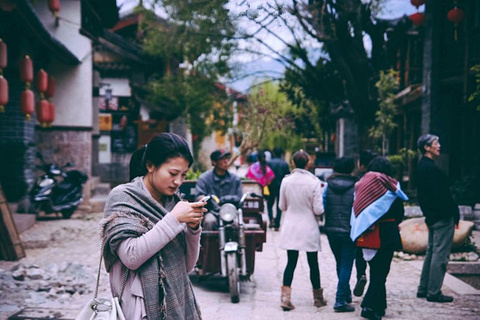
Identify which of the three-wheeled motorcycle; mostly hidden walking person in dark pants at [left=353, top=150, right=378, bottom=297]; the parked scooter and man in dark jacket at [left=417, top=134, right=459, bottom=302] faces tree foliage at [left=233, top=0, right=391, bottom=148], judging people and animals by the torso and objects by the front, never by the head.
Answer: mostly hidden walking person in dark pants at [left=353, top=150, right=378, bottom=297]

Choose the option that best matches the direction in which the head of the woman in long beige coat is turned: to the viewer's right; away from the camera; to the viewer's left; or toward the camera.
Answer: away from the camera

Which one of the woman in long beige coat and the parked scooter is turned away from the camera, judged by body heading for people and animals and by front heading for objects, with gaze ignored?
the woman in long beige coat

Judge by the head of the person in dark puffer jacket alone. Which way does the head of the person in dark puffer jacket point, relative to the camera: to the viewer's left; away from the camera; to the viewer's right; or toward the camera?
away from the camera

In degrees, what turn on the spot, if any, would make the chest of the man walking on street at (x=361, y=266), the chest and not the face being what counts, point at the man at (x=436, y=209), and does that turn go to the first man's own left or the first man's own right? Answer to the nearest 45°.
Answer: approximately 90° to the first man's own right

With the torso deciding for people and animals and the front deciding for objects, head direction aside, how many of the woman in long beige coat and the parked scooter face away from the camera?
1

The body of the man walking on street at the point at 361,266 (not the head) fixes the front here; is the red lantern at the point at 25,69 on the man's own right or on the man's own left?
on the man's own left

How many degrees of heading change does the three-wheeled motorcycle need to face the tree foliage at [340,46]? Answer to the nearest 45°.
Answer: approximately 135° to its left

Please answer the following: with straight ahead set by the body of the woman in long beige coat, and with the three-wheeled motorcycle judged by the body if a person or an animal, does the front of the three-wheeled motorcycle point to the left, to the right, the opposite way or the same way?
the opposite way

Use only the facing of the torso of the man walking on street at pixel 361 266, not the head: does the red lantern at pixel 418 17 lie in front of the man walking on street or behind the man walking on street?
in front

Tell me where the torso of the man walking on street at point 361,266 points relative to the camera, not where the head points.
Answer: away from the camera

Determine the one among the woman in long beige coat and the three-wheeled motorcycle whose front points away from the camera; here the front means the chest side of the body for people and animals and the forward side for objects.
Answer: the woman in long beige coat

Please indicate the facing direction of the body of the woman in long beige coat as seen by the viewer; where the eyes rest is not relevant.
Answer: away from the camera

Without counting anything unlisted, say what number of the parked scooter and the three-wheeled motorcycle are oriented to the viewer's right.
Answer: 0

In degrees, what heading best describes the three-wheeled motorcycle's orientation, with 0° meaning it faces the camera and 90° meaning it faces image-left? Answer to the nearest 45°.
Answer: approximately 0°

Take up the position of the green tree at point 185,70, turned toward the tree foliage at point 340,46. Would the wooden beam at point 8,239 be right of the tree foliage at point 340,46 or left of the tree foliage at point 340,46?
right
